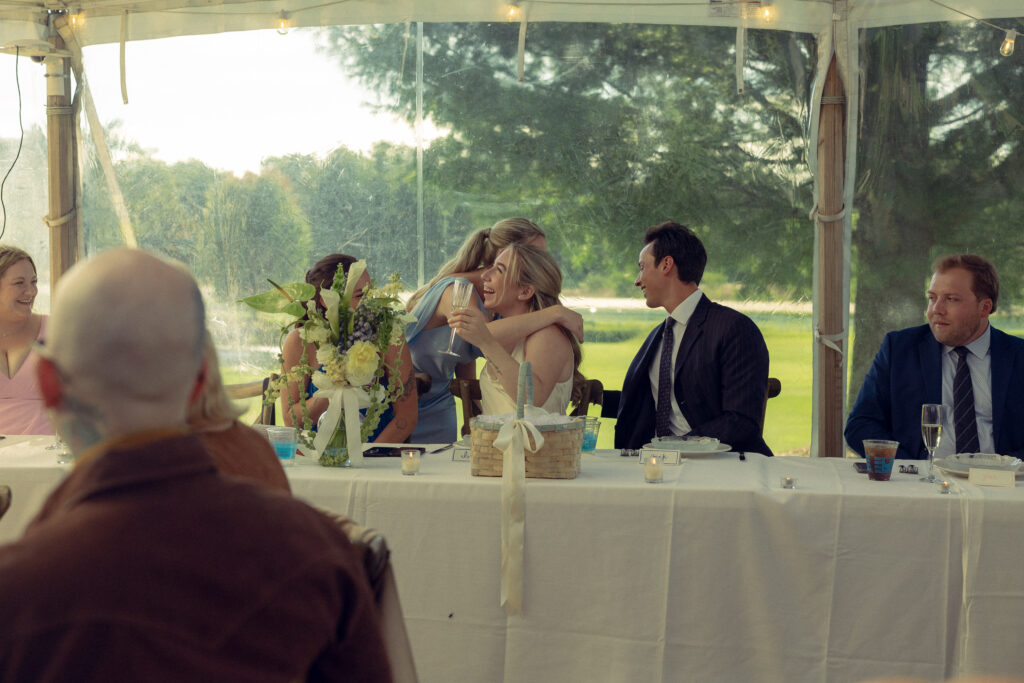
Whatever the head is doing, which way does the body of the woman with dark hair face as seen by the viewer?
toward the camera

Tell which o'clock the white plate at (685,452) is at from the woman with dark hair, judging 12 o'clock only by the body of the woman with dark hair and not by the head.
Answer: The white plate is roughly at 10 o'clock from the woman with dark hair.

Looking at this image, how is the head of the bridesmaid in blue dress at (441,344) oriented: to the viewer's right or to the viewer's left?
to the viewer's right

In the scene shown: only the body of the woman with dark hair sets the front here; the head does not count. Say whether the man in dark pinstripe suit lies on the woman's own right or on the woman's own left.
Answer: on the woman's own left

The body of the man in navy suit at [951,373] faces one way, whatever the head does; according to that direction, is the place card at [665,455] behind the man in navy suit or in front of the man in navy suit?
in front

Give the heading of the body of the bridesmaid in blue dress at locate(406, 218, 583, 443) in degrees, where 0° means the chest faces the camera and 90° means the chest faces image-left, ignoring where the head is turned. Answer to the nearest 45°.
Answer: approximately 270°

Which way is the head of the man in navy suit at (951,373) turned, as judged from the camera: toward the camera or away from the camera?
toward the camera

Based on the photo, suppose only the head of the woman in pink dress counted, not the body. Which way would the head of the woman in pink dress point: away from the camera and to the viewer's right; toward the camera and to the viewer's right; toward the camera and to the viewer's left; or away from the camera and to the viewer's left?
toward the camera and to the viewer's right

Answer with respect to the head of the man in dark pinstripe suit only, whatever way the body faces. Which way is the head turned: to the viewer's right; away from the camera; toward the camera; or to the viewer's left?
to the viewer's left

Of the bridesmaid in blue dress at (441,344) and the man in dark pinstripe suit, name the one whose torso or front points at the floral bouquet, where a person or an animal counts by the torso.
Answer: the man in dark pinstripe suit

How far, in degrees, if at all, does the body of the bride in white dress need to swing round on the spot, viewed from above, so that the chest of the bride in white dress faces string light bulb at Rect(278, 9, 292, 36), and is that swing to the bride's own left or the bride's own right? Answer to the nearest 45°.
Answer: approximately 45° to the bride's own right

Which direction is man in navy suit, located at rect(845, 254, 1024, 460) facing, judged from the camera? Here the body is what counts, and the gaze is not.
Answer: toward the camera
